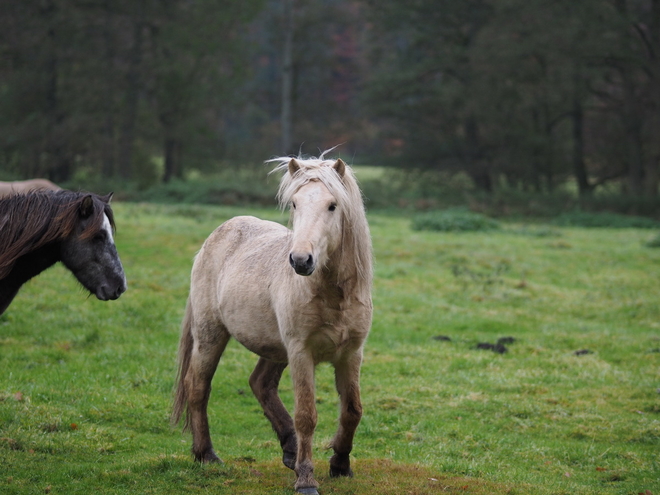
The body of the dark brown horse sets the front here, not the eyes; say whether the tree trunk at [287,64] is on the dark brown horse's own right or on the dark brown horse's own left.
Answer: on the dark brown horse's own left

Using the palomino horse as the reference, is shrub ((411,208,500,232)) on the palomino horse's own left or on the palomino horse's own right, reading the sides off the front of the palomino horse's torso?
on the palomino horse's own left

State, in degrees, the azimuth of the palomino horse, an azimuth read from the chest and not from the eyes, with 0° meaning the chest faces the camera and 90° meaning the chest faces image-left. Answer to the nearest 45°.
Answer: approximately 315°

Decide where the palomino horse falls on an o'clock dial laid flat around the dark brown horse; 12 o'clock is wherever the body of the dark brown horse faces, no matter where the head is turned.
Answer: The palomino horse is roughly at 1 o'clock from the dark brown horse.

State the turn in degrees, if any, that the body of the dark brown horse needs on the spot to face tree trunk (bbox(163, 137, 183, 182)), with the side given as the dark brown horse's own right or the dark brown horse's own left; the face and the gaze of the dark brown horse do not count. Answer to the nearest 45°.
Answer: approximately 90° to the dark brown horse's own left

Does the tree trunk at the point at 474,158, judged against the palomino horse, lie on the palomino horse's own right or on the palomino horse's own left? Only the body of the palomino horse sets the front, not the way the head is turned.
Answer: on the palomino horse's own left

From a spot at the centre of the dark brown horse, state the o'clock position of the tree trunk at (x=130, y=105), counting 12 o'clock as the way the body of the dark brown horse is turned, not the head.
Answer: The tree trunk is roughly at 9 o'clock from the dark brown horse.

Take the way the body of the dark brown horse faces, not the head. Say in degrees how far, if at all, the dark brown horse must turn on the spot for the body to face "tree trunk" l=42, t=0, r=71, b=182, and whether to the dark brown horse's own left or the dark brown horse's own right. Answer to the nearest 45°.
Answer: approximately 90° to the dark brown horse's own left

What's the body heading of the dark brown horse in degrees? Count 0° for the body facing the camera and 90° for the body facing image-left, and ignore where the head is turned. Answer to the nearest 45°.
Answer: approximately 270°

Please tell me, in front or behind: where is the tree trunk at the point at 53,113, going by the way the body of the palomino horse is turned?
behind

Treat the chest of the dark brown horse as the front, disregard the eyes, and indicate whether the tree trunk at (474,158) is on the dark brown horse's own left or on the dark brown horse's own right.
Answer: on the dark brown horse's own left
